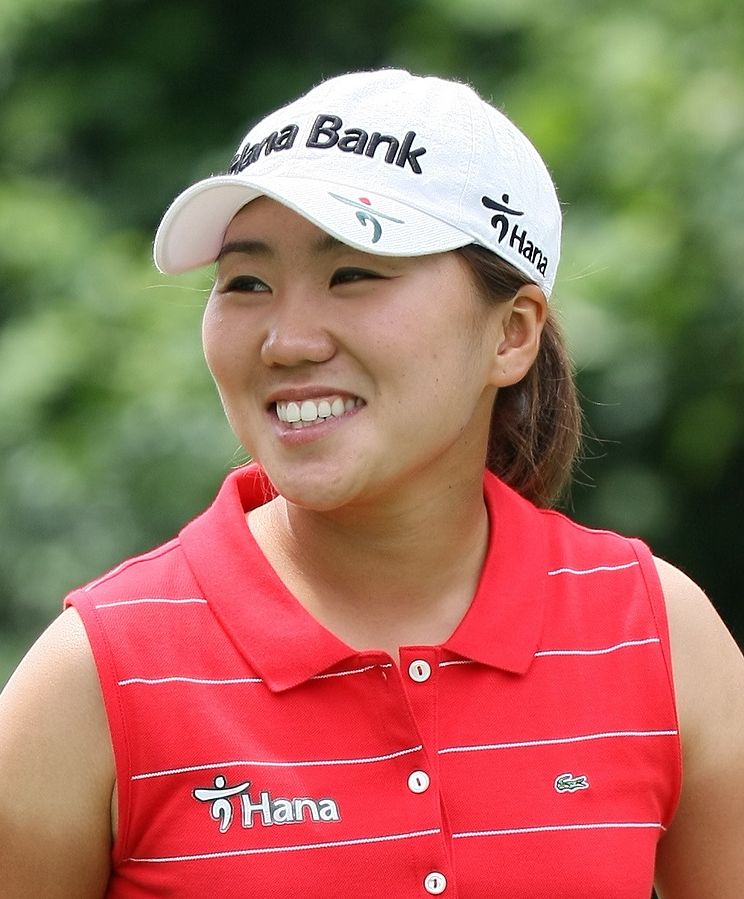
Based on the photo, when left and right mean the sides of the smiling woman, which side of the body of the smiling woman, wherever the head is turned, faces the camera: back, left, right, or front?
front

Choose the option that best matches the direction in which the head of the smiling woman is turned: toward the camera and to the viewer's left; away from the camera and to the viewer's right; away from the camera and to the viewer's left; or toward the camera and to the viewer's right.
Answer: toward the camera and to the viewer's left
